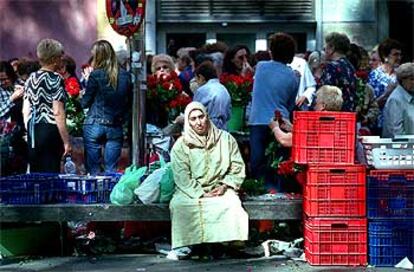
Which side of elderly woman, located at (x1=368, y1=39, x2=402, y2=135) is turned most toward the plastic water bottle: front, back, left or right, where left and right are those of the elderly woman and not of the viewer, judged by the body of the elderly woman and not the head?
right

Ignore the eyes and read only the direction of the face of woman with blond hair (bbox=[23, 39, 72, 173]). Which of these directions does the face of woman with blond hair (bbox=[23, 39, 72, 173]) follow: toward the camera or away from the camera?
away from the camera

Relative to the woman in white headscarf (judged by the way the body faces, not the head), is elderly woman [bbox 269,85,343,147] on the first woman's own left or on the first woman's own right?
on the first woman's own left

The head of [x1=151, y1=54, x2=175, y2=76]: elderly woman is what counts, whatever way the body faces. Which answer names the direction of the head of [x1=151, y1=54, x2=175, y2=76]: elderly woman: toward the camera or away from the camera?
toward the camera

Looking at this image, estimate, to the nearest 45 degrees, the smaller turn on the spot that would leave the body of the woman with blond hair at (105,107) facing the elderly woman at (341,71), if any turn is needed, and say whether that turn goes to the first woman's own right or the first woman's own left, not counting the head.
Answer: approximately 90° to the first woman's own right

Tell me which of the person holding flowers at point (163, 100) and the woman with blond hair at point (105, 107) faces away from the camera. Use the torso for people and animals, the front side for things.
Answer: the woman with blond hair

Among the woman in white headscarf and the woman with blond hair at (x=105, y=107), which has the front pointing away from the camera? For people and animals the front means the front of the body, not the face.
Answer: the woman with blond hair

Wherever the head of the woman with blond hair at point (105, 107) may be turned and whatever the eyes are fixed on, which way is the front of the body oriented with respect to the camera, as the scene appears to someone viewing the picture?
away from the camera

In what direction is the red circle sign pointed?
toward the camera

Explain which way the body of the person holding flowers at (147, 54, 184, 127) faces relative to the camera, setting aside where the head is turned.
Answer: toward the camera

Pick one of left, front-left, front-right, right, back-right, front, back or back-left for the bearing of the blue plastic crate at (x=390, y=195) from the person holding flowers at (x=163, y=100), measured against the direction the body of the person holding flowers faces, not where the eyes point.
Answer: front-left

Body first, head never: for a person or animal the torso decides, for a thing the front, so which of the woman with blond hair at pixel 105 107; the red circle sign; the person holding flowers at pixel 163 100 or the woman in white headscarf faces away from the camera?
the woman with blond hair

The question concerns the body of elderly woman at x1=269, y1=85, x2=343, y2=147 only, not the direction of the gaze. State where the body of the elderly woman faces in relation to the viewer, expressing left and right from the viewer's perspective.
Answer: facing away from the viewer and to the left of the viewer

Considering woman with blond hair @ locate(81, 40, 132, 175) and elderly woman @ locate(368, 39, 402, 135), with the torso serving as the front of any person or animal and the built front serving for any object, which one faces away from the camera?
the woman with blond hair
